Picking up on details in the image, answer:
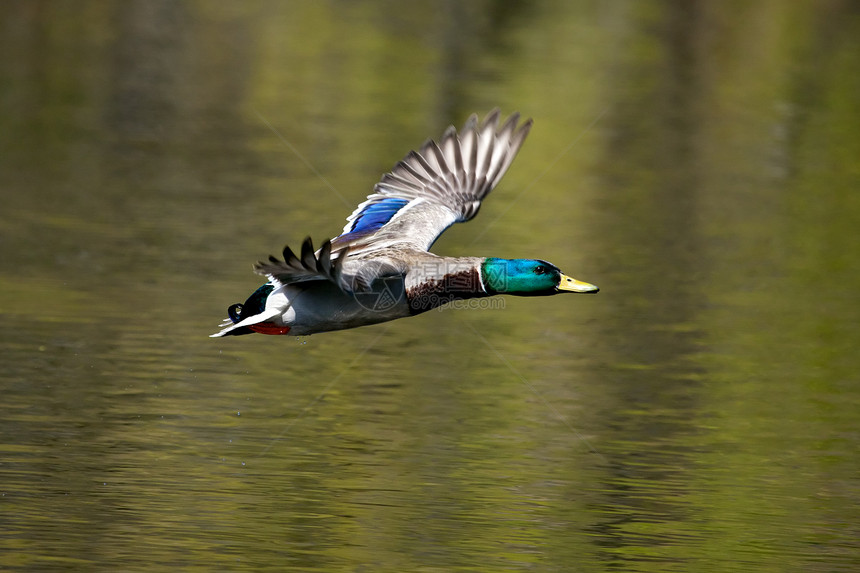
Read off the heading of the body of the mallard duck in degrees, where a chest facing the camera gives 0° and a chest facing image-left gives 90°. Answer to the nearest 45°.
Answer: approximately 270°
